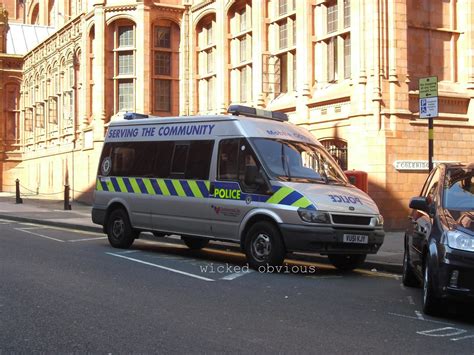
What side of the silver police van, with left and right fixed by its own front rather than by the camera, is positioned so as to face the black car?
front

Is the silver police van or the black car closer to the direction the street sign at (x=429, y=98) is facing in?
the black car

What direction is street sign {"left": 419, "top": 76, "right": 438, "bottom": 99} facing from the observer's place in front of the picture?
facing the viewer

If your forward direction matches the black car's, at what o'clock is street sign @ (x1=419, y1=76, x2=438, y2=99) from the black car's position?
The street sign is roughly at 6 o'clock from the black car.

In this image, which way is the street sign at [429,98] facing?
toward the camera

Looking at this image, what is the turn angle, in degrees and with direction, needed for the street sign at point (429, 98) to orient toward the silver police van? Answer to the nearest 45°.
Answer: approximately 90° to its right

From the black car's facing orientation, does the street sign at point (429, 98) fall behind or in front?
behind

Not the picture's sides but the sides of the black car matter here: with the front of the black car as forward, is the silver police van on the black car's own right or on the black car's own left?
on the black car's own right

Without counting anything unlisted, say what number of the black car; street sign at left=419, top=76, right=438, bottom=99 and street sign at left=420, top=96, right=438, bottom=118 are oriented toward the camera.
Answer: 3

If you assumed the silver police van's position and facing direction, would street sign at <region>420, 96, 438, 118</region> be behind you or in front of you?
in front

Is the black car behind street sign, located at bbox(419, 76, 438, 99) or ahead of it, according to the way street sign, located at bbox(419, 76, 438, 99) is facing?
ahead

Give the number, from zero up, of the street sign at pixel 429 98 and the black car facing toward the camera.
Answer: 2

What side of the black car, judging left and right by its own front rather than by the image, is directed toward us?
front

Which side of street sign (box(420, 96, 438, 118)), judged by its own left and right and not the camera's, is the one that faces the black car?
front

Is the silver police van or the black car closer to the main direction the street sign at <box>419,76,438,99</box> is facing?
the black car

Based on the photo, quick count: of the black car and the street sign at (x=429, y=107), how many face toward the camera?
2

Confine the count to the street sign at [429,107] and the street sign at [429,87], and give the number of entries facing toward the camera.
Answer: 2
